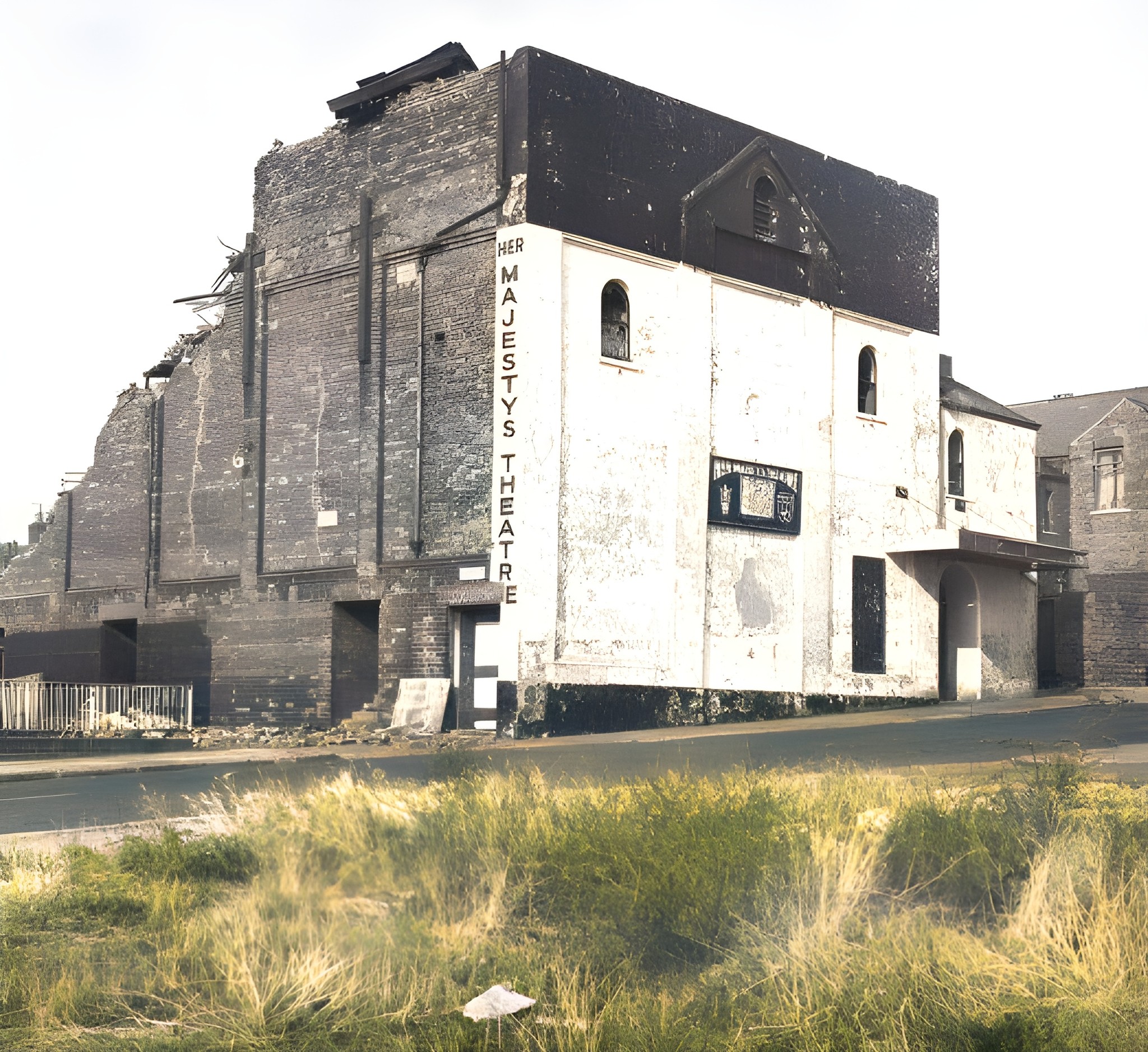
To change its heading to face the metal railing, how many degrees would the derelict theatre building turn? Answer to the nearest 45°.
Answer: approximately 135° to its right

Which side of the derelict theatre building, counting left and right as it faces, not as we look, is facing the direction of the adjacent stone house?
left

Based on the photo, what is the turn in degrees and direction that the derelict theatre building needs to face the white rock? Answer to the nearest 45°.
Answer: approximately 45° to its right

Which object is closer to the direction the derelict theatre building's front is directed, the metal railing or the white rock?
the white rock

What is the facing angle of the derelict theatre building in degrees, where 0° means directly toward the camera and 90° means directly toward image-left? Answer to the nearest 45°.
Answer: approximately 315°
